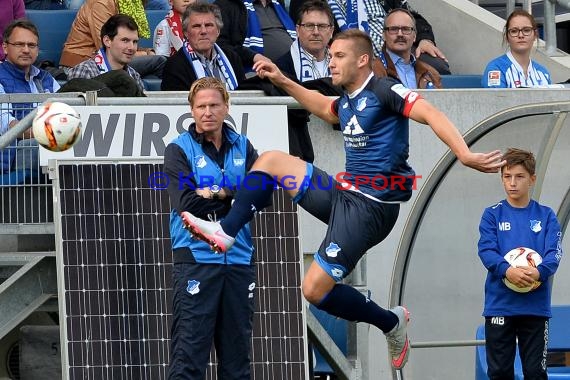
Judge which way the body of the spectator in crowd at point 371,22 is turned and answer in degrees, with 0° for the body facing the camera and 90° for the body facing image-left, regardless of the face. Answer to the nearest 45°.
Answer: approximately 0°

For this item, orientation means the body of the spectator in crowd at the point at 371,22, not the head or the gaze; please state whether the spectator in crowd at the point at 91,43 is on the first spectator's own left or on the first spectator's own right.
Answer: on the first spectator's own right

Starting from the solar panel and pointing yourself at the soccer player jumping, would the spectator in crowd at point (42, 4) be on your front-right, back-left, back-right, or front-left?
back-left

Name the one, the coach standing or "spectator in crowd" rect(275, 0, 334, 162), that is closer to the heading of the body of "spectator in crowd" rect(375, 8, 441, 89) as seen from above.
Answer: the coach standing
